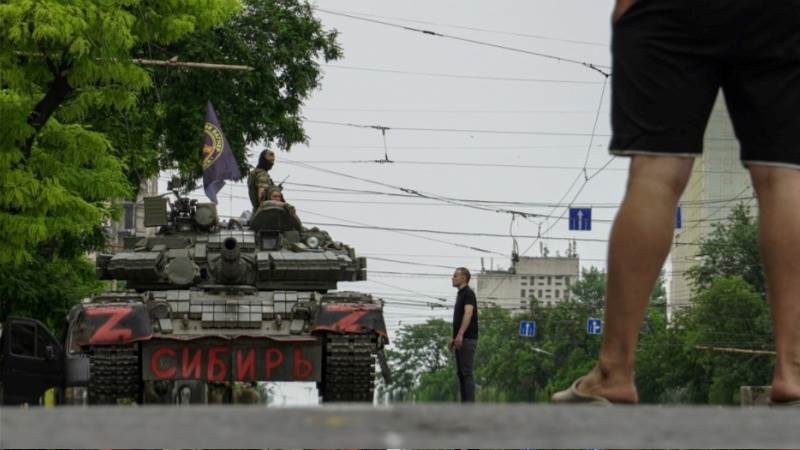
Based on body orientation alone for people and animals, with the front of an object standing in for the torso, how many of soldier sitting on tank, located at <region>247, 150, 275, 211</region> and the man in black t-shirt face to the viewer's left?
1

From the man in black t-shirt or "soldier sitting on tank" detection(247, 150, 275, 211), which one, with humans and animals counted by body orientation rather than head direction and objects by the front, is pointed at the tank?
the man in black t-shirt

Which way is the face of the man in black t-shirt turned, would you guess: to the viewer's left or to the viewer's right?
to the viewer's left

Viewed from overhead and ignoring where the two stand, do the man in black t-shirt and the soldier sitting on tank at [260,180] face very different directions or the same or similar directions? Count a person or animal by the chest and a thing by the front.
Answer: very different directions

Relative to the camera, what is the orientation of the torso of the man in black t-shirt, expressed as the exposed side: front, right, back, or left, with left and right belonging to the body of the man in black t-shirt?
left

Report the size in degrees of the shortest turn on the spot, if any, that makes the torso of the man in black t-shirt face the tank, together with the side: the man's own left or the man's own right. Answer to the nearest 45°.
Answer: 0° — they already face it
